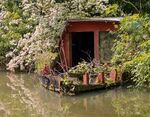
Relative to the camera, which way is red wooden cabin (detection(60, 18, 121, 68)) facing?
toward the camera
